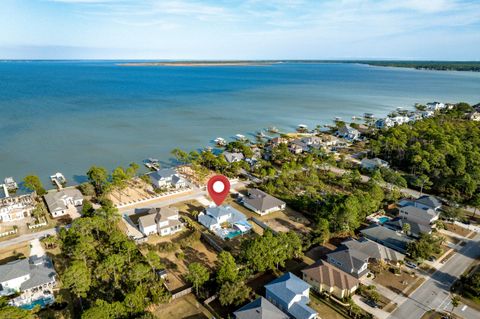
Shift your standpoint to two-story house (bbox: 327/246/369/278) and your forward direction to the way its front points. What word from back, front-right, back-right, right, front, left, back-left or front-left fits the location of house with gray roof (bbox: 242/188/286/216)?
back

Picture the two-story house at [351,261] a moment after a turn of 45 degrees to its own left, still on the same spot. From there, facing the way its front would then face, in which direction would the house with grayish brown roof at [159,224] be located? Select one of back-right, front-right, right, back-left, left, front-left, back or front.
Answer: back

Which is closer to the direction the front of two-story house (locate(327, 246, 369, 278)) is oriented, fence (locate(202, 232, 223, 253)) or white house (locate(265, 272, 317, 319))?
the white house

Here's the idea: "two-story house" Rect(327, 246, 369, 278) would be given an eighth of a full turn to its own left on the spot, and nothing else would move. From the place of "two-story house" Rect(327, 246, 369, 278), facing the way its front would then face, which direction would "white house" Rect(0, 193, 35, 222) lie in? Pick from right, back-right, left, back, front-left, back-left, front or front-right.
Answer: back

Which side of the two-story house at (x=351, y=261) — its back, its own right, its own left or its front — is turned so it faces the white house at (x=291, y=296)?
right

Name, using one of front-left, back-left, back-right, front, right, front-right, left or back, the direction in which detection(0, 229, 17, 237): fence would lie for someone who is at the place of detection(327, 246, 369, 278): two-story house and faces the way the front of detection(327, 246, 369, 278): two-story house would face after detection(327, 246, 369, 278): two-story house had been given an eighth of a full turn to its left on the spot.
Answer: back

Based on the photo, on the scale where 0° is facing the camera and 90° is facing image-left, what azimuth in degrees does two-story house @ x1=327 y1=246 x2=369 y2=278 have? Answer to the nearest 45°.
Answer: approximately 315°

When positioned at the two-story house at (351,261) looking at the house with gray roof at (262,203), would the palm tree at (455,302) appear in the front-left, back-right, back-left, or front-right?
back-right

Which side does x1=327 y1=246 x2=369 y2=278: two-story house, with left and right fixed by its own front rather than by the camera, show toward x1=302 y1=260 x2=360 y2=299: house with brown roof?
right
